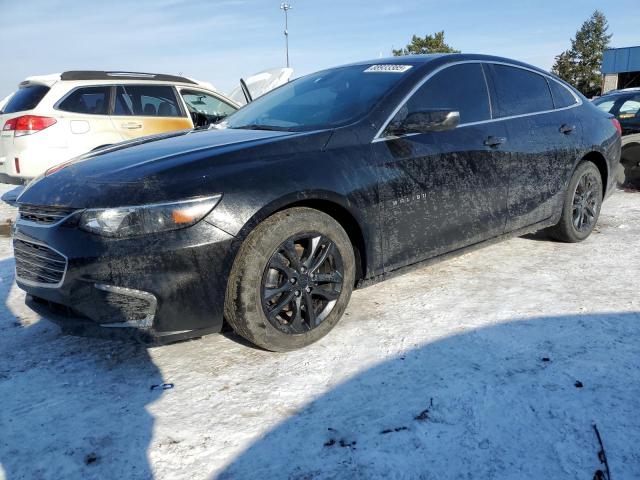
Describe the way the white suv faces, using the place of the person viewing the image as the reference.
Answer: facing away from the viewer and to the right of the viewer

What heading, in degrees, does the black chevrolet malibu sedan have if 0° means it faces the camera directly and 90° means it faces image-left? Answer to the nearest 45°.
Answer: approximately 45°

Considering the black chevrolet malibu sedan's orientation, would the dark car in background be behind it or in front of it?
behind

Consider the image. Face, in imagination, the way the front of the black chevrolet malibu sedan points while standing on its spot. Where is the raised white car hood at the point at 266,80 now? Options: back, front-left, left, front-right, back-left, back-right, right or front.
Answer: back-right

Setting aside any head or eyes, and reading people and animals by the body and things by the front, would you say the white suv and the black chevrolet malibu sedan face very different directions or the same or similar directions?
very different directions

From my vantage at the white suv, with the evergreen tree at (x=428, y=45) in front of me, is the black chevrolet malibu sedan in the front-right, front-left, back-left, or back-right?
back-right
